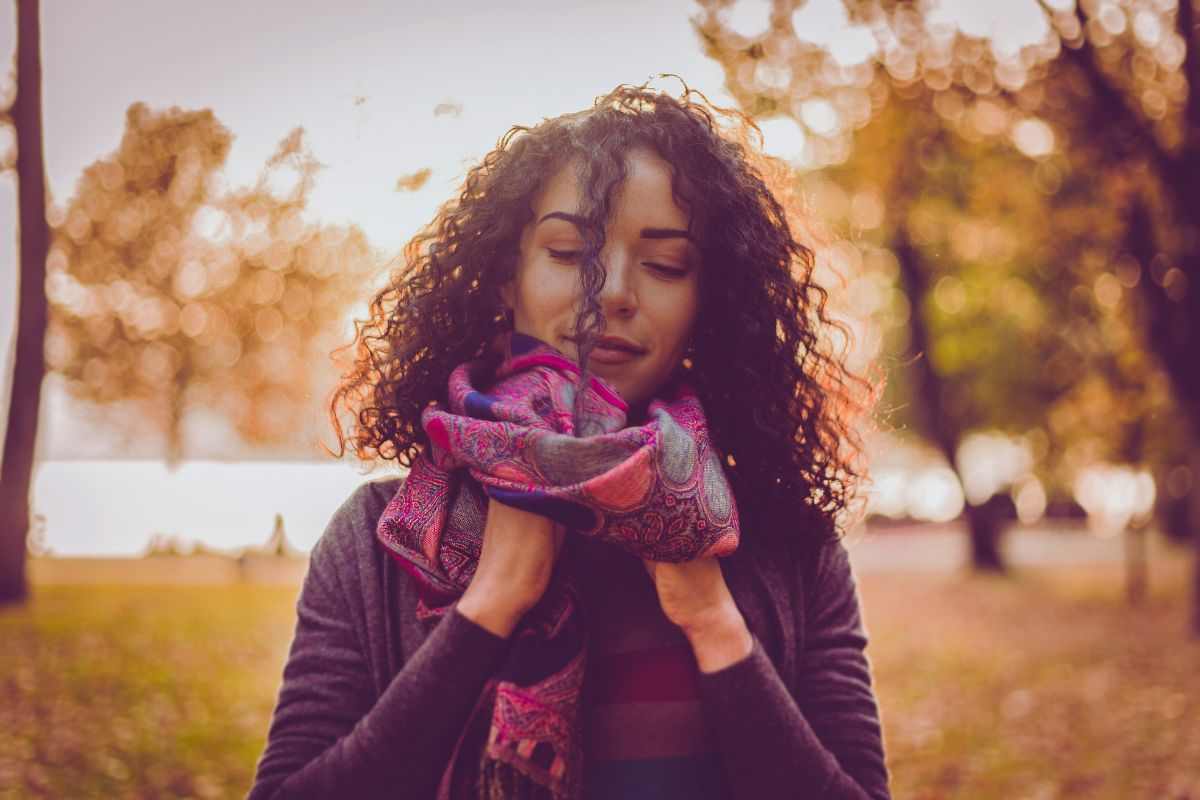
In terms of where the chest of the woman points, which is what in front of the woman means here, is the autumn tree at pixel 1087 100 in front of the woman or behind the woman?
behind

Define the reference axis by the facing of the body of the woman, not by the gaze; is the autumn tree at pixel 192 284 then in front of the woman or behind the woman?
behind
